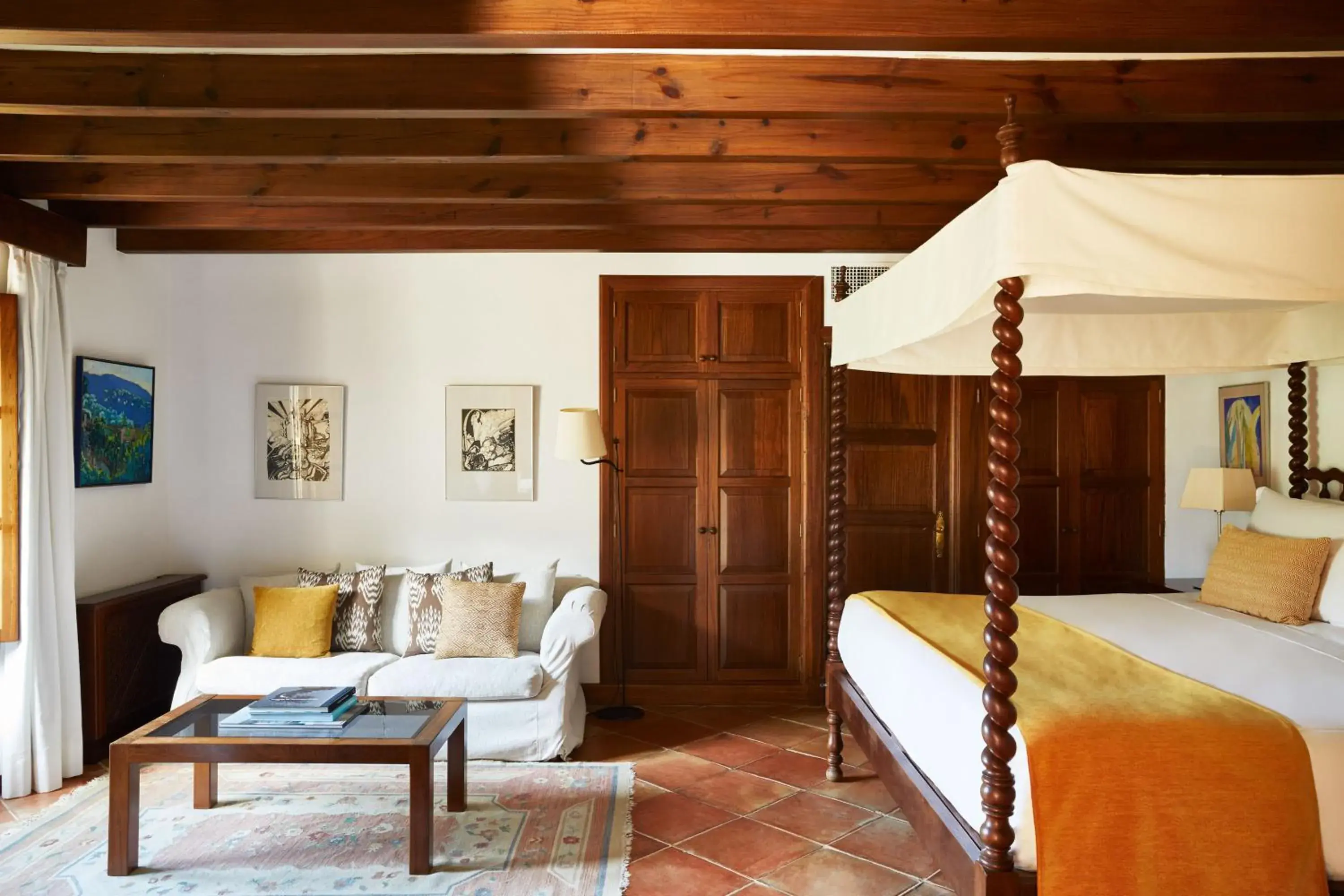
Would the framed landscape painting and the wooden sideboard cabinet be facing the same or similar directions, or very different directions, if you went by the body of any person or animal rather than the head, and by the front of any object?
same or similar directions

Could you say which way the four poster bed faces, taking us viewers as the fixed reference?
facing the viewer and to the left of the viewer

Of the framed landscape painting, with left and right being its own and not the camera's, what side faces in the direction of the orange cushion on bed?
front

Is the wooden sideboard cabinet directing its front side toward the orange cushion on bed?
yes

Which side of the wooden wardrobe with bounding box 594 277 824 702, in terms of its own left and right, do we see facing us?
front

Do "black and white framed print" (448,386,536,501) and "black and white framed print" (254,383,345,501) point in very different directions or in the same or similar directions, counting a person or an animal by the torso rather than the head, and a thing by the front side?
same or similar directions

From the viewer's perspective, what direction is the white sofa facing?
toward the camera

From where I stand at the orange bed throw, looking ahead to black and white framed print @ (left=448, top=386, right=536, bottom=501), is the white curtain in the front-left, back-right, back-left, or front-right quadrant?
front-left

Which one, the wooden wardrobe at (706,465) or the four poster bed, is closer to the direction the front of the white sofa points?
the four poster bed
